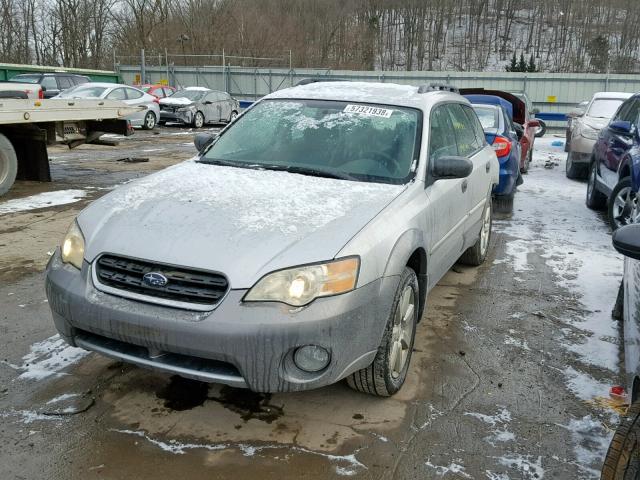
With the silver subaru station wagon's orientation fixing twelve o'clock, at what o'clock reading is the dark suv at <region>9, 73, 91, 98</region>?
The dark suv is roughly at 4 o'clock from the silver subaru station wagon.

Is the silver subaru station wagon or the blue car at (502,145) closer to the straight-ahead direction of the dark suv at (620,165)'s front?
the silver subaru station wagon

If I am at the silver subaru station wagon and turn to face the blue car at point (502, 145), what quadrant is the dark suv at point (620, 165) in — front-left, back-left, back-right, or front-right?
front-right

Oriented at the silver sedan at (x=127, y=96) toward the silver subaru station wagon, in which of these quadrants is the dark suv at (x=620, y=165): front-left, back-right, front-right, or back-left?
front-left

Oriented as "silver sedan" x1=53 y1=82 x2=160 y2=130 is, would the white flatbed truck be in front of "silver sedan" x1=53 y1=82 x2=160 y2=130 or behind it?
in front

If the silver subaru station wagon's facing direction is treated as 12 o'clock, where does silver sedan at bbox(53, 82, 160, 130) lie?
The silver sedan is roughly at 4 o'clock from the silver subaru station wagon.

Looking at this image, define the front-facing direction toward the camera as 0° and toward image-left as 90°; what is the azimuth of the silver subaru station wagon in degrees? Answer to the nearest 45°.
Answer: approximately 45°

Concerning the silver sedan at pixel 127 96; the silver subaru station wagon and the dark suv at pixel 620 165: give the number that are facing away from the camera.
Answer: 0

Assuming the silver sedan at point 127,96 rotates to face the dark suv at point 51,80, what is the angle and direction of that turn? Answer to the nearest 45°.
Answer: approximately 90° to its right

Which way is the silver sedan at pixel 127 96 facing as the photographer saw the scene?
facing the viewer and to the left of the viewer
